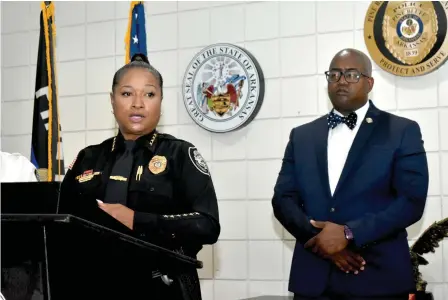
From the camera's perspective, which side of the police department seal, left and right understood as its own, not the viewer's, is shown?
front

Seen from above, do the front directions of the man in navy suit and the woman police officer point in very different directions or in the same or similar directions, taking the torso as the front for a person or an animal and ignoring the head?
same or similar directions

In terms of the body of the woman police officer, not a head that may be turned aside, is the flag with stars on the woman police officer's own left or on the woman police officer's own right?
on the woman police officer's own right

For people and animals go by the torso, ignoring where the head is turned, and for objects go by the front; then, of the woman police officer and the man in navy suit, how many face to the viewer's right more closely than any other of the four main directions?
0

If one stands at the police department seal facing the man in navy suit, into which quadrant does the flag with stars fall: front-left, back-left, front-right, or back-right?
front-right

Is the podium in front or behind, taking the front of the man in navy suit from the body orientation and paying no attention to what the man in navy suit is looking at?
in front

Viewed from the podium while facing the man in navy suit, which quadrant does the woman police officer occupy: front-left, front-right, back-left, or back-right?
front-left

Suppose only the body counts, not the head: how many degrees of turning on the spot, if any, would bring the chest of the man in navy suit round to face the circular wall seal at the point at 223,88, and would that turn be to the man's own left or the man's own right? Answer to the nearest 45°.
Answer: approximately 90° to the man's own right

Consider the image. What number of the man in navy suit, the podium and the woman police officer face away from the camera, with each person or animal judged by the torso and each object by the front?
0

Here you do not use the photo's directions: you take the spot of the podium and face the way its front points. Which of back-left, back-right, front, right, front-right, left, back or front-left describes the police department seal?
back

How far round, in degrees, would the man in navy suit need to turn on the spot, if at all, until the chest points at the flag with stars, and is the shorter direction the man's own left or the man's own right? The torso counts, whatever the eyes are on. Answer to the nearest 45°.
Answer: approximately 90° to the man's own right

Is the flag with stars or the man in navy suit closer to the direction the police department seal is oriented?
the man in navy suit

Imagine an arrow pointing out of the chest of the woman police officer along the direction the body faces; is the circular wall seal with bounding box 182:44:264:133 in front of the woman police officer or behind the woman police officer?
behind

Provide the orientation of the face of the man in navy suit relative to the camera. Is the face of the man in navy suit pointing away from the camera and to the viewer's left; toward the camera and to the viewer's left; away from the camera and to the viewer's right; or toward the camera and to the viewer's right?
toward the camera and to the viewer's left

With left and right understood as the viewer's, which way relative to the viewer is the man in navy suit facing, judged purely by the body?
facing the viewer and to the left of the viewer

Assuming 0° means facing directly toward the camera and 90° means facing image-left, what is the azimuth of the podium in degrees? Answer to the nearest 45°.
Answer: approximately 45°

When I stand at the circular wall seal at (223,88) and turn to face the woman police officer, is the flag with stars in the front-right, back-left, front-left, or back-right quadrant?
front-right
